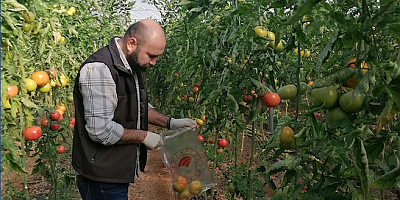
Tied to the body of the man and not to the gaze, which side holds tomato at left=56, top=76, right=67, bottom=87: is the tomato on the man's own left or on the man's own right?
on the man's own left

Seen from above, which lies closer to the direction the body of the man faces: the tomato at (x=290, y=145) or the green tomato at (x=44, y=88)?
the tomato

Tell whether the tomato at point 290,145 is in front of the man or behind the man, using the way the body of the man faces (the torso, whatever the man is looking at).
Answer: in front

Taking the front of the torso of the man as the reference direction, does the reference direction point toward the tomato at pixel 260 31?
yes

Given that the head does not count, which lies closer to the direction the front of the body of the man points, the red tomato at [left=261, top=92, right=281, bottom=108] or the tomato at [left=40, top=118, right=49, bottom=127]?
the red tomato

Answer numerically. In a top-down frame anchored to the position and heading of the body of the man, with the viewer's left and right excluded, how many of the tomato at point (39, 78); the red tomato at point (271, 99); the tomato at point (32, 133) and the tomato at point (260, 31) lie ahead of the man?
2

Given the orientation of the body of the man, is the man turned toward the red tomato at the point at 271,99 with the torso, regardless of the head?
yes

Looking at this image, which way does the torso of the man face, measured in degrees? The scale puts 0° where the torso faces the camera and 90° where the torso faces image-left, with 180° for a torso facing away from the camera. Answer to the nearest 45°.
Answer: approximately 270°
